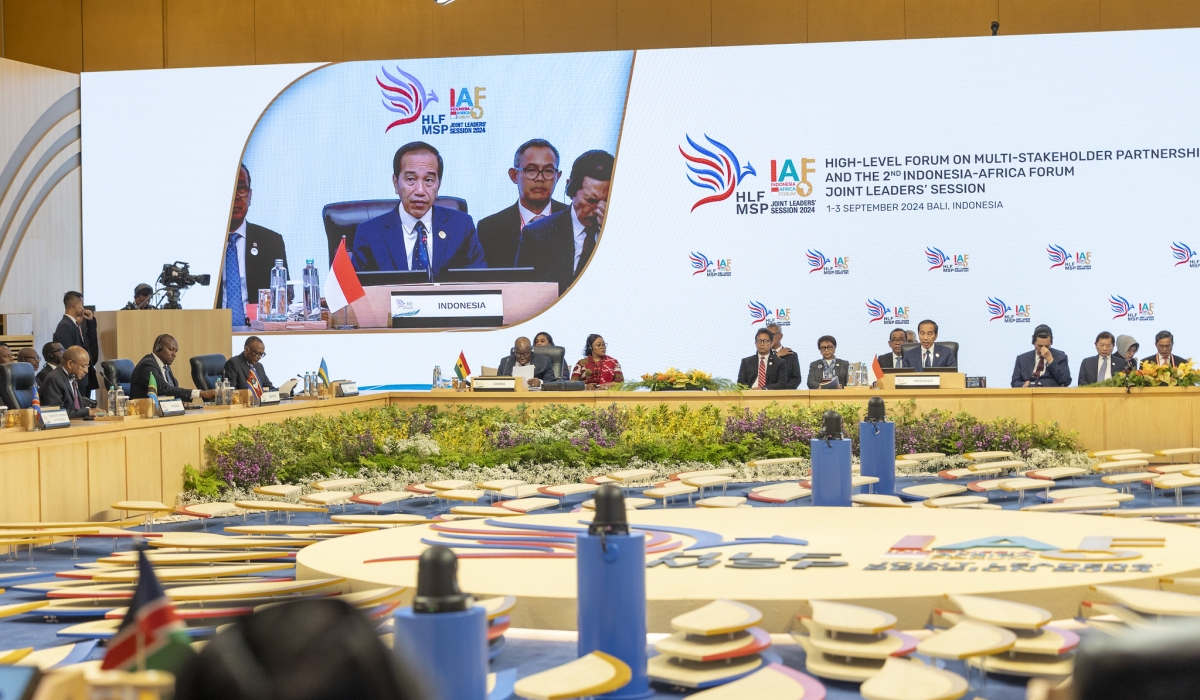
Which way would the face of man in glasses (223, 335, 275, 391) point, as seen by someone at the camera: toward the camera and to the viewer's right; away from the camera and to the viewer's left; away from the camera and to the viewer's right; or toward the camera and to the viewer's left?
toward the camera and to the viewer's right

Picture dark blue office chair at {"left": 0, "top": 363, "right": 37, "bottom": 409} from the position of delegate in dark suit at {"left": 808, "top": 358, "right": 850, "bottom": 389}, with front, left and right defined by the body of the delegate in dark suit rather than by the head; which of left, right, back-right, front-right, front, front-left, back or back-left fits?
front-right

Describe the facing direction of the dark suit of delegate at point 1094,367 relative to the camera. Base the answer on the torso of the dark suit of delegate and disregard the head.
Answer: toward the camera

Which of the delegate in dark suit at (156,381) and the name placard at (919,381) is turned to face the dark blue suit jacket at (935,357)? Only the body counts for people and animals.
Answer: the delegate in dark suit at (156,381)

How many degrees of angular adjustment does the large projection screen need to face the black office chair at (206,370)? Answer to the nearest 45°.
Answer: approximately 45° to its right

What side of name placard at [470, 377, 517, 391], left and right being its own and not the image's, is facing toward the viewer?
front

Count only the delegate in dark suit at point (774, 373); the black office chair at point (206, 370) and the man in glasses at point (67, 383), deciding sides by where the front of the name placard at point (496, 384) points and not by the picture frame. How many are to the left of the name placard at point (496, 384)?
1

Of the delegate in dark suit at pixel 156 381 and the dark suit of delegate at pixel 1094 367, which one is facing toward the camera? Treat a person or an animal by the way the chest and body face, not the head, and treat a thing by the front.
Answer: the dark suit of delegate at pixel 1094 367

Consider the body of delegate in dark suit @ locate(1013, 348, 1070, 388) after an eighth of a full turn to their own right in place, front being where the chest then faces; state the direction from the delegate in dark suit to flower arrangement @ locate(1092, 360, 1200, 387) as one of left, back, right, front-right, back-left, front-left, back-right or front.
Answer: left

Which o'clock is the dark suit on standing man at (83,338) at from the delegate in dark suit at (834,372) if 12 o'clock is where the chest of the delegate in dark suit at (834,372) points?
the dark suit on standing man at (83,338) is roughly at 3 o'clock from the delegate in dark suit at (834,372).

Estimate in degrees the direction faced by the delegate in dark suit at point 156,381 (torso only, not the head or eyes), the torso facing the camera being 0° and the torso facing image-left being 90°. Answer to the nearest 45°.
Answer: approximately 270°
